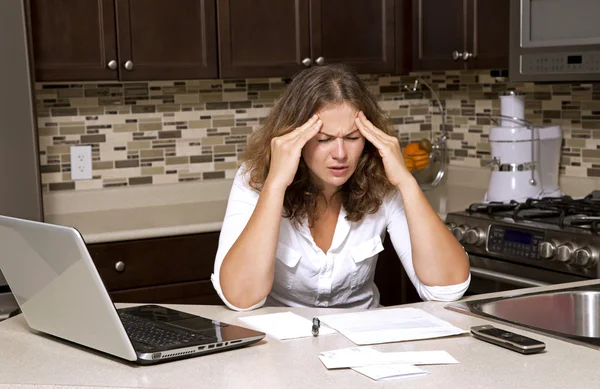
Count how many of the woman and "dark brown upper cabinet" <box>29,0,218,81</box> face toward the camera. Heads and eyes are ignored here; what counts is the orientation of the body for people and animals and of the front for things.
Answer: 2

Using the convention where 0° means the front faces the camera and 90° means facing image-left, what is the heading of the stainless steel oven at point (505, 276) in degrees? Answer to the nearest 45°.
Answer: approximately 45°

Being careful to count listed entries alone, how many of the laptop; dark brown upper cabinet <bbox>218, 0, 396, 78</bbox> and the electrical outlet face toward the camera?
2

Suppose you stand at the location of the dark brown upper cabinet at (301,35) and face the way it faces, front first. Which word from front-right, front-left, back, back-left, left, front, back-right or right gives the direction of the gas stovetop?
front-left

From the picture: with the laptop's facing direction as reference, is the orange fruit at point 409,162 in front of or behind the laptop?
in front
